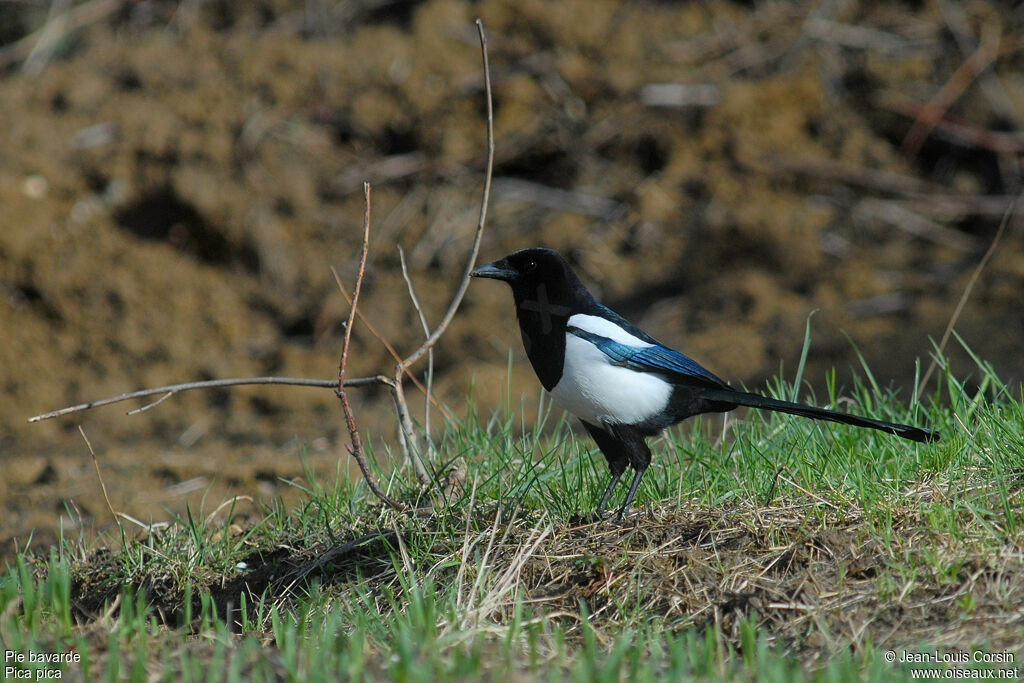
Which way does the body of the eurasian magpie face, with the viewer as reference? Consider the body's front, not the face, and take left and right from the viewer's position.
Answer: facing to the left of the viewer

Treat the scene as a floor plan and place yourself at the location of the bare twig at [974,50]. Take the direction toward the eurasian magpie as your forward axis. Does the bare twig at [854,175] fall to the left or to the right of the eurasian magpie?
right

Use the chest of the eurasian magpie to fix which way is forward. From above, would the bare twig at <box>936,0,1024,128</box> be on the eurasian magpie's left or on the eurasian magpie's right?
on the eurasian magpie's right

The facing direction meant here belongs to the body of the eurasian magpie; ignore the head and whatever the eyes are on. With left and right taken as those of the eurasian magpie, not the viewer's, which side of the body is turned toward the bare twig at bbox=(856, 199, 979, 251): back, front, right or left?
right
